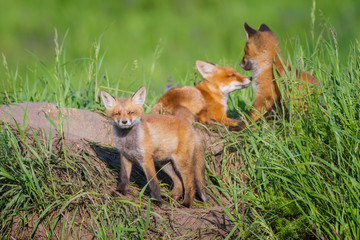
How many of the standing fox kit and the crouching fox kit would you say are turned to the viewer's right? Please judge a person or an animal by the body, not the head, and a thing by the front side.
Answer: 1

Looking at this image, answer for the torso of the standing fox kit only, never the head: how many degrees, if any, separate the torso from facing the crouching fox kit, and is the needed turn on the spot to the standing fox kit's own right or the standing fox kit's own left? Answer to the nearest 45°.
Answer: approximately 135° to the standing fox kit's own right

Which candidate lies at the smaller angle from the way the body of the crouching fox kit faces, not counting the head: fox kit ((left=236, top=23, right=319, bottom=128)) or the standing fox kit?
the fox kit

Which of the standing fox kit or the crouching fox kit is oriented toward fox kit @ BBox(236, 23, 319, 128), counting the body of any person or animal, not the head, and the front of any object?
the crouching fox kit

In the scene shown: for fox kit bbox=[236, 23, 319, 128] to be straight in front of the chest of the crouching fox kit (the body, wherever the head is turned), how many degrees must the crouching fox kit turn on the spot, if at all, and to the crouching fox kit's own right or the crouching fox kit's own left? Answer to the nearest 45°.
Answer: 0° — it already faces it

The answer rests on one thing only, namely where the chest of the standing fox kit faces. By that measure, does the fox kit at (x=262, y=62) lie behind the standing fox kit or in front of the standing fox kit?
behind

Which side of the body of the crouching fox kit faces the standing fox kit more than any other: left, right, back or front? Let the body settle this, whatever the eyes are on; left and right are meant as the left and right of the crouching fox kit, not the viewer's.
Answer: right

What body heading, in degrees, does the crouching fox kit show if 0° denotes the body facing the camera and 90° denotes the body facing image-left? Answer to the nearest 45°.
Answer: approximately 270°

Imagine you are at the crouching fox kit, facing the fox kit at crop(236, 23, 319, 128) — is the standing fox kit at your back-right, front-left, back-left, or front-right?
back-right

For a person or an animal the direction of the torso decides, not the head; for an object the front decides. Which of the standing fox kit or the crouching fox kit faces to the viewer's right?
the crouching fox kit
